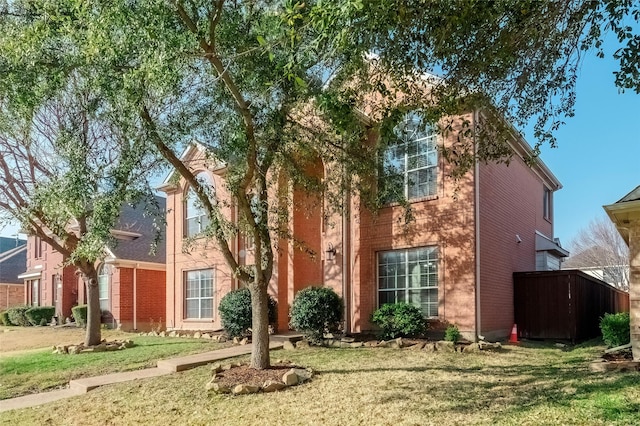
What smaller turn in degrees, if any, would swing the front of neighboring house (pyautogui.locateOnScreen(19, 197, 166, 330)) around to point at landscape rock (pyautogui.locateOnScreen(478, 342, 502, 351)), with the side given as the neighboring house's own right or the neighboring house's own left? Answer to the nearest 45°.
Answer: approximately 45° to the neighboring house's own left

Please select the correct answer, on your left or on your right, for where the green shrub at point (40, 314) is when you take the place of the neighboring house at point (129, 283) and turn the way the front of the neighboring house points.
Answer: on your right

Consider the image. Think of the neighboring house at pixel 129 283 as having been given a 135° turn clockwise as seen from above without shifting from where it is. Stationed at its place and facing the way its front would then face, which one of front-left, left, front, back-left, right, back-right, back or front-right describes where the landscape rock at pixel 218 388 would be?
back

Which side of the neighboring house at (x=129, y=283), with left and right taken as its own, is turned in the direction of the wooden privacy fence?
left

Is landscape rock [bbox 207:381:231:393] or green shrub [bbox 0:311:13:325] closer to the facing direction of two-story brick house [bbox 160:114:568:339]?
the landscape rock

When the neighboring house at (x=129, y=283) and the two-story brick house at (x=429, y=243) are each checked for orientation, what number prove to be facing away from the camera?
0

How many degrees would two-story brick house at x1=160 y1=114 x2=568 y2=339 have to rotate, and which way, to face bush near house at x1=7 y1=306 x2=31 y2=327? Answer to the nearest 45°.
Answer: approximately 90° to its right

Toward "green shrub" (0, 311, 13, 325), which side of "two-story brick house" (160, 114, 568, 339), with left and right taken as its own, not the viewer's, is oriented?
right

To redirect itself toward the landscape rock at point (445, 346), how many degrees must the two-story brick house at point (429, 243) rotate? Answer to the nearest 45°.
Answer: approximately 45° to its left
